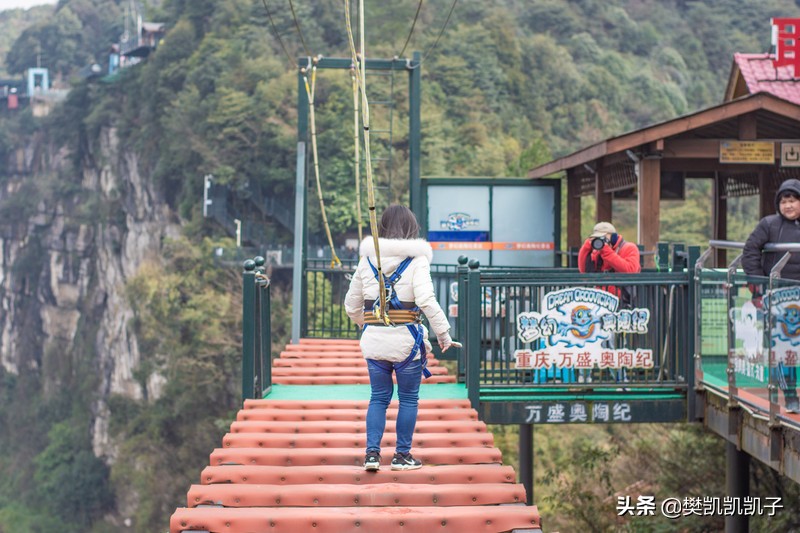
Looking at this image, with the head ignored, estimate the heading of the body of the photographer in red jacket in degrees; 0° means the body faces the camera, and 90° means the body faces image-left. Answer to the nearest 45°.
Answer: approximately 45°

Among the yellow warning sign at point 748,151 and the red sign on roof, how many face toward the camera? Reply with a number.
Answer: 2

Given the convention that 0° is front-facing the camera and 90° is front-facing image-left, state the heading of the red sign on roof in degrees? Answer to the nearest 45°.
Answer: approximately 0°

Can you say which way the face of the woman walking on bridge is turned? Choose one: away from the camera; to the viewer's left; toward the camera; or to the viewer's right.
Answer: away from the camera

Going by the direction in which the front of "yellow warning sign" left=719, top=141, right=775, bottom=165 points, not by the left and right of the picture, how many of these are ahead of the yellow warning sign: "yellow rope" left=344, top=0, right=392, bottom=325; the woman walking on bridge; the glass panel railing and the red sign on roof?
3

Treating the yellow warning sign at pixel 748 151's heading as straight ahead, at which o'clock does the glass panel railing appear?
The glass panel railing is roughly at 12 o'clock from the yellow warning sign.

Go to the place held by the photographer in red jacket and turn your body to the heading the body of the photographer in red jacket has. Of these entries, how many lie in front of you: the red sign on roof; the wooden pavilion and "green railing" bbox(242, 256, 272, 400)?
1
